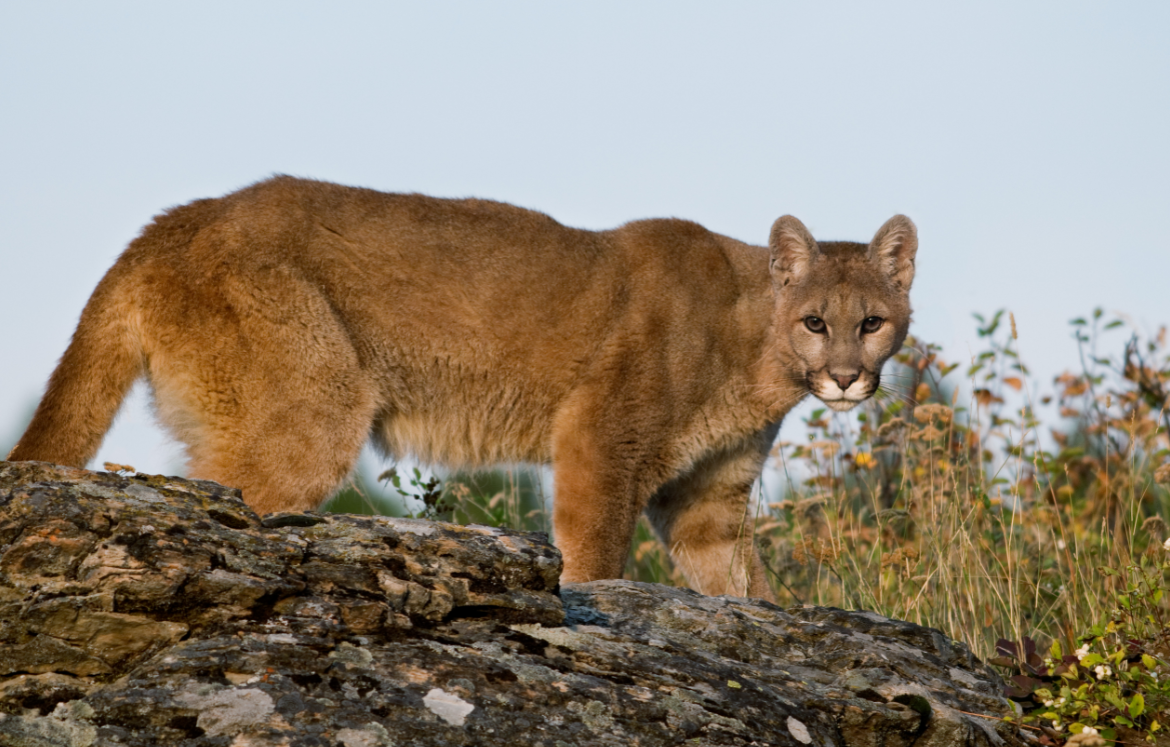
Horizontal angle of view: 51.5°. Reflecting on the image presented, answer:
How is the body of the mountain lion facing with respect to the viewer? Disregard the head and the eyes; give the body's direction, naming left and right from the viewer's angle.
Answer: facing to the right of the viewer
